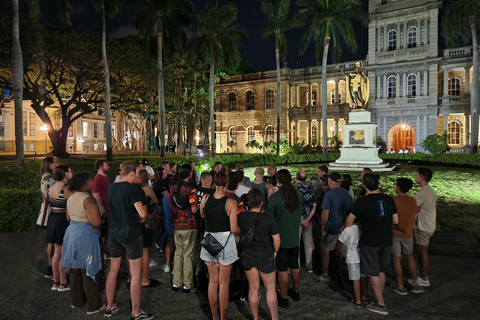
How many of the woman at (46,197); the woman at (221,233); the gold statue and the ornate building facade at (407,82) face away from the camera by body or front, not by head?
1

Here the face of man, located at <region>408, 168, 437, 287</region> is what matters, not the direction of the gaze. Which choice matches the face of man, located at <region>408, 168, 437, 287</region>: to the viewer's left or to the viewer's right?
to the viewer's left

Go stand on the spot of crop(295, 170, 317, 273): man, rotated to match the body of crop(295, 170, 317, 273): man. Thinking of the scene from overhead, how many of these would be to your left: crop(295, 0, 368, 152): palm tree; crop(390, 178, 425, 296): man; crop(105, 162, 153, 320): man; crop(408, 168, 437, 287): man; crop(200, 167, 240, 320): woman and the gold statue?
2

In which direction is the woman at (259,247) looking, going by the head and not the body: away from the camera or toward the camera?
away from the camera

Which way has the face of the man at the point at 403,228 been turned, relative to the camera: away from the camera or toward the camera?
away from the camera

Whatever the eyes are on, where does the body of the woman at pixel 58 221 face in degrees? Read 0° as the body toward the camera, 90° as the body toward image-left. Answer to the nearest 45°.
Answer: approximately 225°

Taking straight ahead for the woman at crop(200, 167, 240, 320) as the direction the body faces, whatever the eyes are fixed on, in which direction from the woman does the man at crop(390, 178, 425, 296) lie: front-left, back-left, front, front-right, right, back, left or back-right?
right

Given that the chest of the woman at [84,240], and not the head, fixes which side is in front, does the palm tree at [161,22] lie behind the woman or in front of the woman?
in front

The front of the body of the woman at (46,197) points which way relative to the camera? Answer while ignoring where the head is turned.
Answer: to the viewer's right

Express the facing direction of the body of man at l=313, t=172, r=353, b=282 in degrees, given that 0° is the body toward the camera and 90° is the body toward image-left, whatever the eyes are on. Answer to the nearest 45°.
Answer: approximately 135°

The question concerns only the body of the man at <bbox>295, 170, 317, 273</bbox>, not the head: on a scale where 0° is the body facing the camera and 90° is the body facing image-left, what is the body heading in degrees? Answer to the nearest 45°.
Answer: approximately 135°

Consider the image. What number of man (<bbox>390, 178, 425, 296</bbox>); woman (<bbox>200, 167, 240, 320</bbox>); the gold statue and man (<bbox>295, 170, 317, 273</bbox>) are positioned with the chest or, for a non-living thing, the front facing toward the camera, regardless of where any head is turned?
1

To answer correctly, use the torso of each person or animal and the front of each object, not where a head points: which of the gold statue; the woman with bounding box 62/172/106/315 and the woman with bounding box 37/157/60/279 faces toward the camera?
the gold statue

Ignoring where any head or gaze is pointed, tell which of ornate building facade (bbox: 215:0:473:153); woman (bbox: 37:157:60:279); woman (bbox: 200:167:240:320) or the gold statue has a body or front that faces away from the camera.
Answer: woman (bbox: 200:167:240:320)

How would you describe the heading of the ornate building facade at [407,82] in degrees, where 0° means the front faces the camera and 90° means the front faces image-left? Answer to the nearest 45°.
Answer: approximately 45°

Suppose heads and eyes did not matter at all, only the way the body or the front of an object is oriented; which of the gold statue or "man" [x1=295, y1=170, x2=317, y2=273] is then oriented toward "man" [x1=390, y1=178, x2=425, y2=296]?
the gold statue

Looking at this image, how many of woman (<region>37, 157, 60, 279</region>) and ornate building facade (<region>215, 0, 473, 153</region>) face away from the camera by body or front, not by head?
0

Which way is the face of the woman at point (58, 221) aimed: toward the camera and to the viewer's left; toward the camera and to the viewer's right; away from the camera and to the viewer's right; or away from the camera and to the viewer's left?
away from the camera and to the viewer's right
